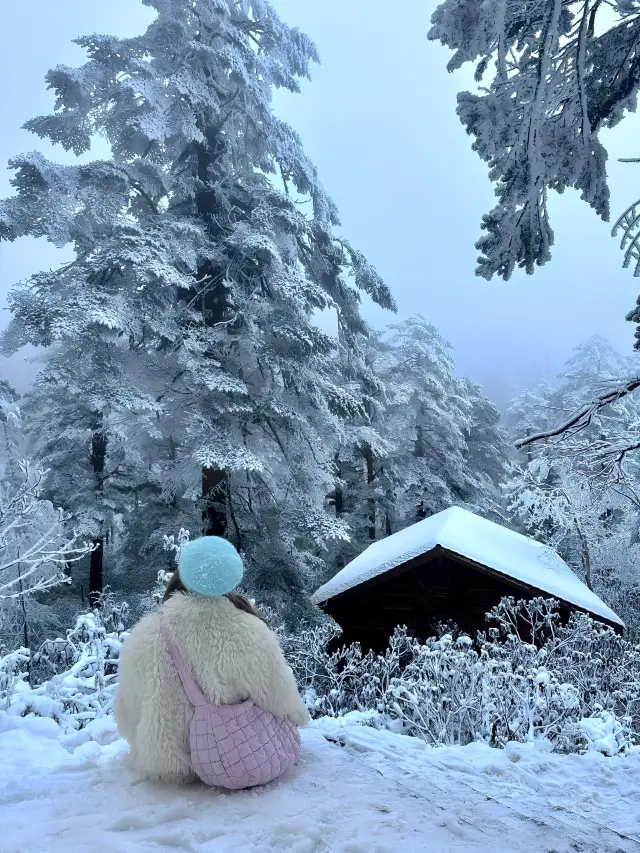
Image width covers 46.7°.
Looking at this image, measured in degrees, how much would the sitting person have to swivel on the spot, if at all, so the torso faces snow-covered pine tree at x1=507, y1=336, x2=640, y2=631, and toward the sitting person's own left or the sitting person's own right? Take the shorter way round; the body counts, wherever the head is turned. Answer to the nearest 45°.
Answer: approximately 45° to the sitting person's own right

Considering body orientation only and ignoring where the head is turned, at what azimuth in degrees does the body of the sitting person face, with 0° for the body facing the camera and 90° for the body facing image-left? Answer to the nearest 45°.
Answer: approximately 180°

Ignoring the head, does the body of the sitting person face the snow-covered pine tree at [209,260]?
yes

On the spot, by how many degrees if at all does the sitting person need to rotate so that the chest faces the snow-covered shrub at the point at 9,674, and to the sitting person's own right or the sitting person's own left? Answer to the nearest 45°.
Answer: approximately 45° to the sitting person's own left

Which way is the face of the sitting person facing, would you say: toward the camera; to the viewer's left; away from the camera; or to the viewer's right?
away from the camera

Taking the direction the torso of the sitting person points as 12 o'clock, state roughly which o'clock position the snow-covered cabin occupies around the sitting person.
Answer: The snow-covered cabin is roughly at 1 o'clock from the sitting person.

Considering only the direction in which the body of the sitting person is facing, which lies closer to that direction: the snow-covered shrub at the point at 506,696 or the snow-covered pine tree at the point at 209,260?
the snow-covered pine tree
